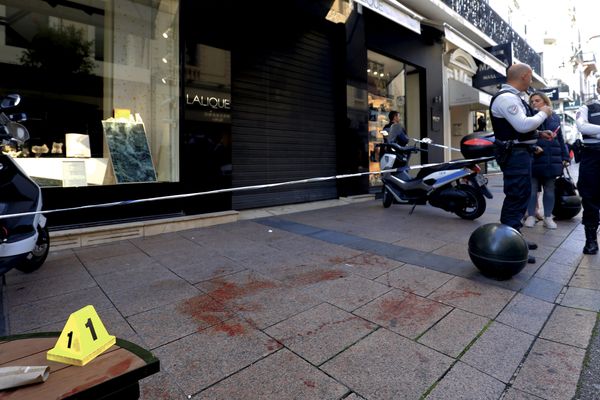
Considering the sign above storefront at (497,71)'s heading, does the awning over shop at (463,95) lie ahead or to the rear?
ahead

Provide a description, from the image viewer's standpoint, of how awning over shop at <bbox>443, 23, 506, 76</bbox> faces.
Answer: facing the viewer and to the right of the viewer

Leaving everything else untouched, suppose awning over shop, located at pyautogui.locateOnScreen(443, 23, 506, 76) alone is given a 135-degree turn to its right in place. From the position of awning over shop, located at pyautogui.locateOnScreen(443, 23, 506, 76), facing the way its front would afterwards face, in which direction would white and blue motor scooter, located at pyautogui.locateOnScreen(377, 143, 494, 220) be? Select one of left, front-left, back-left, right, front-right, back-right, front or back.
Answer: left

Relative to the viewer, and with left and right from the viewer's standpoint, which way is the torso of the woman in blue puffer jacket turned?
facing the viewer and to the left of the viewer

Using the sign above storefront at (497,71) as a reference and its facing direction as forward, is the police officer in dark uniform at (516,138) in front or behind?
in front

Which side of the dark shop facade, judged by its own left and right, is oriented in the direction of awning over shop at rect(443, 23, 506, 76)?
left

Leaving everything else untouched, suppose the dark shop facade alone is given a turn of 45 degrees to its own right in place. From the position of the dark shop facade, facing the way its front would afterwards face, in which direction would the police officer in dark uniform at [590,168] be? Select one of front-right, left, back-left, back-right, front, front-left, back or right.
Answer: front-left

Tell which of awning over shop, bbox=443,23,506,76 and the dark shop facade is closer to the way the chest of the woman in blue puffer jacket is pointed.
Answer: the dark shop facade

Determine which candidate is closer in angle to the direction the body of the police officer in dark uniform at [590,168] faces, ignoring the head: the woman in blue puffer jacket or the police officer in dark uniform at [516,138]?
the police officer in dark uniform

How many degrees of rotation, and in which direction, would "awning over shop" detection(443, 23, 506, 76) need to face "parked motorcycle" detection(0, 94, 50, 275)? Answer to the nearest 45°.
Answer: approximately 45° to its right

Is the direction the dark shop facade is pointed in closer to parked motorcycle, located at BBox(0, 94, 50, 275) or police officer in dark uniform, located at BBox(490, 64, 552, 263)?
the police officer in dark uniform

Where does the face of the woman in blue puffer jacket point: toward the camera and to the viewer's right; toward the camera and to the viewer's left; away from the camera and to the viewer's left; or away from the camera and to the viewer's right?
toward the camera and to the viewer's left
